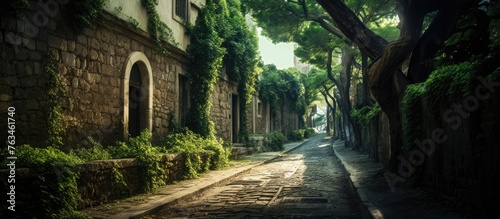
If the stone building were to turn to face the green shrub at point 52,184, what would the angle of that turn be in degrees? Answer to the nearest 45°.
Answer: approximately 45° to its right

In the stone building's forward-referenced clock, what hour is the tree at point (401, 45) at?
The tree is roughly at 11 o'clock from the stone building.

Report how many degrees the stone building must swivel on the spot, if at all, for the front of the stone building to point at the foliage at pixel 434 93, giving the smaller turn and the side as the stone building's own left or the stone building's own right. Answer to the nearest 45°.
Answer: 0° — it already faces it

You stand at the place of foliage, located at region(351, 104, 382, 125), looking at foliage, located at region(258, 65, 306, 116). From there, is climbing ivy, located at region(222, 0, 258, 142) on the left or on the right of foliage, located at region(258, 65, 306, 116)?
left

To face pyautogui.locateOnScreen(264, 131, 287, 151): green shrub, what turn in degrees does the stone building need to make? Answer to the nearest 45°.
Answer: approximately 90° to its left

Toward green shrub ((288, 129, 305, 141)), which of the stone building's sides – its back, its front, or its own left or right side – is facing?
left

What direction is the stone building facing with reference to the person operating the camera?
facing the viewer and to the right of the viewer

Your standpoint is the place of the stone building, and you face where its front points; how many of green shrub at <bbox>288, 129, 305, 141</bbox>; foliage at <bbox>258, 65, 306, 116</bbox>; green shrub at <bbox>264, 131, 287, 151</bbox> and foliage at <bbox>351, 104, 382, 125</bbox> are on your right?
0

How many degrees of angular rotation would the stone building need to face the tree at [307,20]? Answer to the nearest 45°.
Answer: approximately 90° to its left

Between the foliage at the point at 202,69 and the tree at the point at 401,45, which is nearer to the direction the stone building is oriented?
the tree

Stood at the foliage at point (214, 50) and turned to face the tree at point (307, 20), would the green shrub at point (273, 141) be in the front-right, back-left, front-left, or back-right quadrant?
front-left

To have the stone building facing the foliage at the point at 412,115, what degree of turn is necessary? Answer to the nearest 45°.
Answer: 0° — it already faces it

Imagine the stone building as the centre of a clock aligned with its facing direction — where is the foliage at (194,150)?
The foliage is roughly at 9 o'clock from the stone building.
